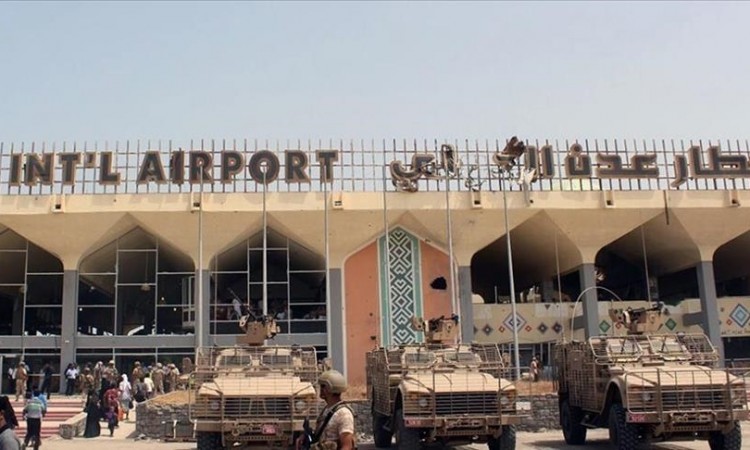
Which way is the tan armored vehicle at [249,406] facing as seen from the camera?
toward the camera

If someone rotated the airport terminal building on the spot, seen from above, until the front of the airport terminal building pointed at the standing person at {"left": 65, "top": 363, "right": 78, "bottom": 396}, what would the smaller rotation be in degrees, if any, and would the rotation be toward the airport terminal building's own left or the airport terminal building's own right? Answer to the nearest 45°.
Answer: approximately 90° to the airport terminal building's own right

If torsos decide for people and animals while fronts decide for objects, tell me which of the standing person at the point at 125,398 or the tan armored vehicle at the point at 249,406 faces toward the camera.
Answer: the tan armored vehicle

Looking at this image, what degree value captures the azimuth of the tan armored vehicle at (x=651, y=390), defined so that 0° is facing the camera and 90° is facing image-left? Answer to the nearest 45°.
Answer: approximately 315°

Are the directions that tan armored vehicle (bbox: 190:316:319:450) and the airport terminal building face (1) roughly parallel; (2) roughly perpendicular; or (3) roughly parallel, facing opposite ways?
roughly parallel

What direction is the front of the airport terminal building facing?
toward the camera

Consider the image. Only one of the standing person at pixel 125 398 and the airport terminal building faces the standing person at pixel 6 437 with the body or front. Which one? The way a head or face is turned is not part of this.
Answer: the airport terminal building

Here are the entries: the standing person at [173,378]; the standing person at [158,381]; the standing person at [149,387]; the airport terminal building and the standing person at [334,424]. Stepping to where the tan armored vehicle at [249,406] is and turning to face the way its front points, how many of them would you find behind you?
4

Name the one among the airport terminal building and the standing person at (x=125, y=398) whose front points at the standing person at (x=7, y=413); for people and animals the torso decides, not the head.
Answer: the airport terminal building
